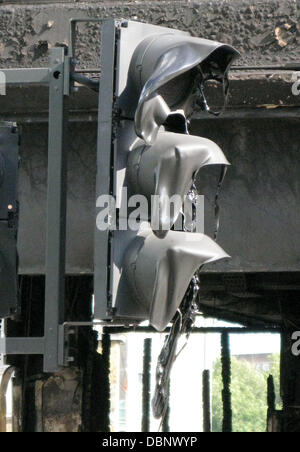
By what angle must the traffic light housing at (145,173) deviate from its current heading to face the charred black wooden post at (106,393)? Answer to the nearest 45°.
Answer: approximately 135° to its left

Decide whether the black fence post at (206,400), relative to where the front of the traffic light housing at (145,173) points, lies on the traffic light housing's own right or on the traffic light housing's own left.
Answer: on the traffic light housing's own left

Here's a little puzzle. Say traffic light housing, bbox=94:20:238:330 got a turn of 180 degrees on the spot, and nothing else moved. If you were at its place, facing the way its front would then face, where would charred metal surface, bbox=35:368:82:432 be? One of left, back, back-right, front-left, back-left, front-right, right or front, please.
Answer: front-right

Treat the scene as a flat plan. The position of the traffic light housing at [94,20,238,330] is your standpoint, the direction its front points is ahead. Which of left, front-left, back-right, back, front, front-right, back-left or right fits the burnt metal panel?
back

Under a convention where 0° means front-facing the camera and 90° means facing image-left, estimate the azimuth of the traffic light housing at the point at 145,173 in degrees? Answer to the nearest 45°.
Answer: approximately 315°
